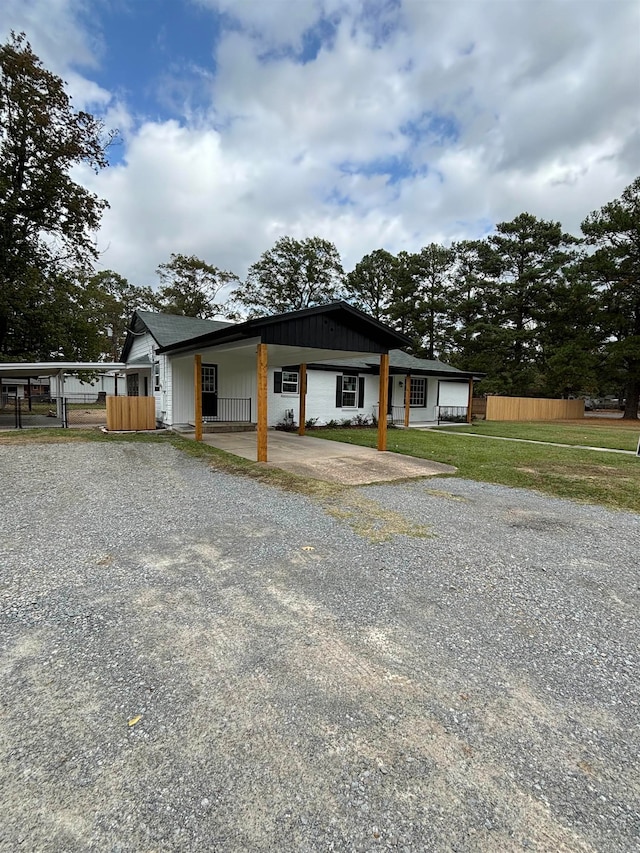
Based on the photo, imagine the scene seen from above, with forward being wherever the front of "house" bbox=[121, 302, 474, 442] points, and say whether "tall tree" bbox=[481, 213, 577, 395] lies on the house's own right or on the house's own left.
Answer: on the house's own left

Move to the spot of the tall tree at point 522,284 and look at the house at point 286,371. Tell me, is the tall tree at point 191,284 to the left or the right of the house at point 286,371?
right

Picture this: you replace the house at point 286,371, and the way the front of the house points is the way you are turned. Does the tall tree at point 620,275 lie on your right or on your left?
on your left

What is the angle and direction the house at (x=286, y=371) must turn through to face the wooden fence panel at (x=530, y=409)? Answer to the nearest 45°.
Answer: approximately 90° to its left

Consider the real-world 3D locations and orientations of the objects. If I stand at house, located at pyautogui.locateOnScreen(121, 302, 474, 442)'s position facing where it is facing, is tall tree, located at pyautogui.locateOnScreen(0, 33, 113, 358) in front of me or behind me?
behind

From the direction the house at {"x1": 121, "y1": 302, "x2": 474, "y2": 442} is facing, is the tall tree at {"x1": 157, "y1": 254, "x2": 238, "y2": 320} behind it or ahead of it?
behind

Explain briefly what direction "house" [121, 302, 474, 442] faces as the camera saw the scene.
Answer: facing the viewer and to the right of the viewer

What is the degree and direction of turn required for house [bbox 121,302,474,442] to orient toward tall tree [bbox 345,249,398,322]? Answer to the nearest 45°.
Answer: approximately 135° to its left
